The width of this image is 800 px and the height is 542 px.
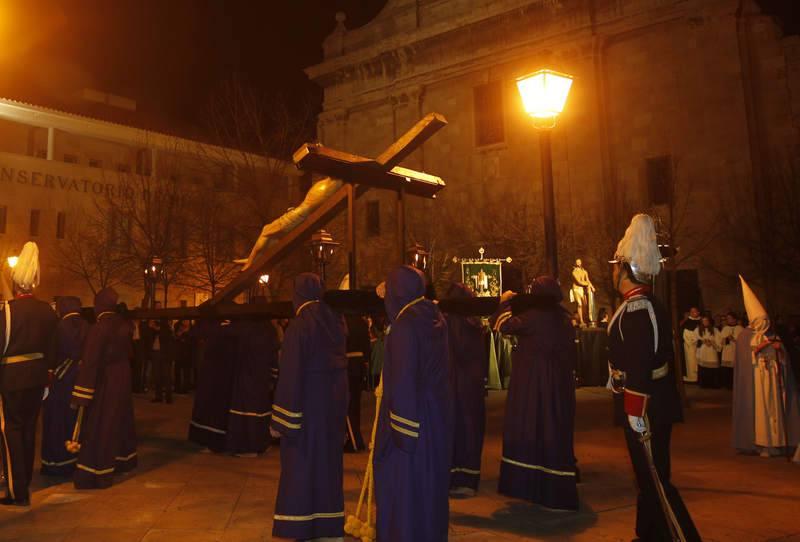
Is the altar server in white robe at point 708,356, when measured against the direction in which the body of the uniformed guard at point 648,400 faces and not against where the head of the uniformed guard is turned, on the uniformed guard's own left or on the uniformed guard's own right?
on the uniformed guard's own right

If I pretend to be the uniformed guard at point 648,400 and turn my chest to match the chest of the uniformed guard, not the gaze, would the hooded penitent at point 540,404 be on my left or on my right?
on my right

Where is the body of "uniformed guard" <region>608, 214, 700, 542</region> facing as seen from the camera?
to the viewer's left

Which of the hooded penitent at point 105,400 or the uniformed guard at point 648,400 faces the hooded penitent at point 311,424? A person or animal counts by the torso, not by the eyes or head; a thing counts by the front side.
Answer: the uniformed guard

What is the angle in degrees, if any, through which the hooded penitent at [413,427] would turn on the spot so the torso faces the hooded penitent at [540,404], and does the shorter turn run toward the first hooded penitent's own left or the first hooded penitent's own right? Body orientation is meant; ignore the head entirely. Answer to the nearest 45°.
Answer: approximately 90° to the first hooded penitent's own right

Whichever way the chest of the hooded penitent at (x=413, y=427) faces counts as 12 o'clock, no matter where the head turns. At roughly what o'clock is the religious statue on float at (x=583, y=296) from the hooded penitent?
The religious statue on float is roughly at 2 o'clock from the hooded penitent.

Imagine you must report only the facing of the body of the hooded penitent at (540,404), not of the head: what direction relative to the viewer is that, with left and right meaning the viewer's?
facing away from the viewer and to the left of the viewer
